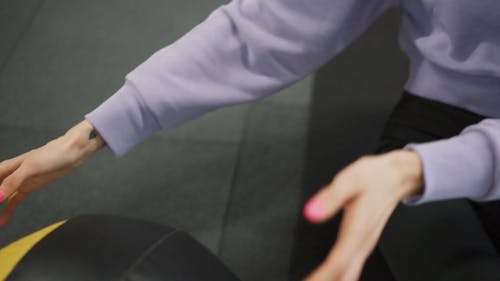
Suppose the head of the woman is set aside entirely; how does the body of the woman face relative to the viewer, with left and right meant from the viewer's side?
facing the viewer and to the left of the viewer
